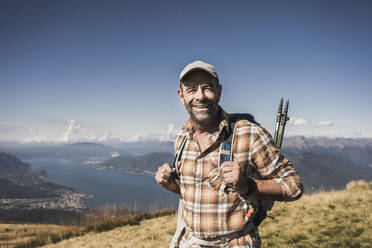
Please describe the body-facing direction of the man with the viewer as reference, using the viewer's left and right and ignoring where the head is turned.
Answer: facing the viewer and to the left of the viewer
